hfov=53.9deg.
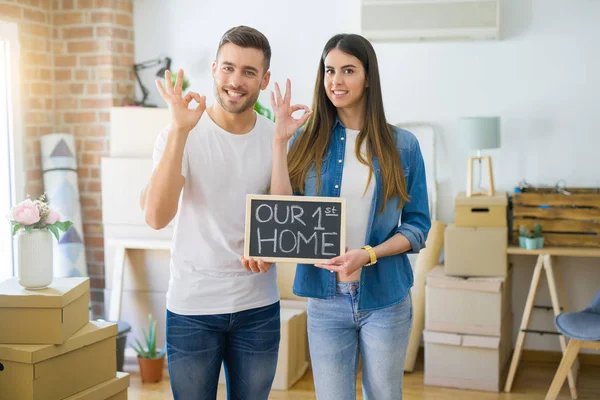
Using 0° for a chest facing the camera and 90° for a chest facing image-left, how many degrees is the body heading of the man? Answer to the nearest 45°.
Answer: approximately 0°

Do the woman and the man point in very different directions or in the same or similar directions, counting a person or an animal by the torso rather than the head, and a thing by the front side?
same or similar directions

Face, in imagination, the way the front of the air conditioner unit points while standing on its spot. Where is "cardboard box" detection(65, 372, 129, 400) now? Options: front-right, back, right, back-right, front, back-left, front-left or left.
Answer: front-right

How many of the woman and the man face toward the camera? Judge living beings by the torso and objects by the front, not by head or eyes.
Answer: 2

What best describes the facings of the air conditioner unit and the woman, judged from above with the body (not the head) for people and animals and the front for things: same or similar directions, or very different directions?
same or similar directions

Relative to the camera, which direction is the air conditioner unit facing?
toward the camera
